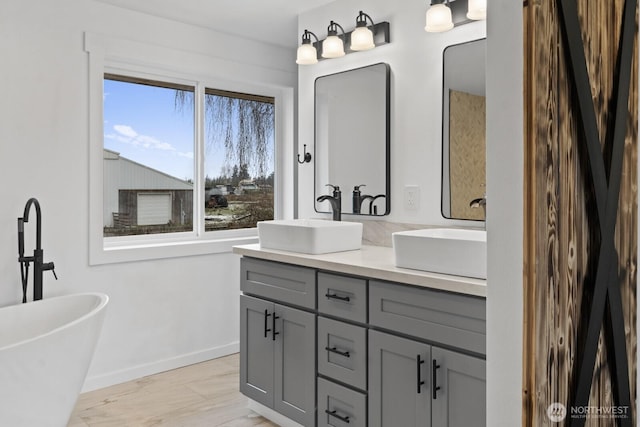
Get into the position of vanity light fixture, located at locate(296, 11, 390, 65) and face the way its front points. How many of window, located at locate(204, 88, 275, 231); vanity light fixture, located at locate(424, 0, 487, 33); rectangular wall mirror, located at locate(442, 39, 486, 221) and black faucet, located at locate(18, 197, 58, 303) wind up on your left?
2

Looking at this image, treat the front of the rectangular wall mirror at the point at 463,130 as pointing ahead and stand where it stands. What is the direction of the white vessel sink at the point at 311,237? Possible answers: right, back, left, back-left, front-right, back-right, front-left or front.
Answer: front-right

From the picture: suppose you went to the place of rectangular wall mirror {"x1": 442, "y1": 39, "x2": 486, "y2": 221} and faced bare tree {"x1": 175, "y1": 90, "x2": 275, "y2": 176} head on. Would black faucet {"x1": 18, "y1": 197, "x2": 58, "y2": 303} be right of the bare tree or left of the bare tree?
left

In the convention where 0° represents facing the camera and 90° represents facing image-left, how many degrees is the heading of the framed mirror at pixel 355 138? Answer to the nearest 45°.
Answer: approximately 45°

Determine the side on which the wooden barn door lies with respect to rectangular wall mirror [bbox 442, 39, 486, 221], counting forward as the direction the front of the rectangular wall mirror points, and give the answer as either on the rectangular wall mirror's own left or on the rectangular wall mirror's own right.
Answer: on the rectangular wall mirror's own left

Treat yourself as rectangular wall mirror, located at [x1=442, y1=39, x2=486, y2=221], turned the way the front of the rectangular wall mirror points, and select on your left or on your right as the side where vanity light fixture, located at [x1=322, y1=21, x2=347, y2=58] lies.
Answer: on your right

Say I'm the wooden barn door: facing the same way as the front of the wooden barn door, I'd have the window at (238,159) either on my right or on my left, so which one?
on my right

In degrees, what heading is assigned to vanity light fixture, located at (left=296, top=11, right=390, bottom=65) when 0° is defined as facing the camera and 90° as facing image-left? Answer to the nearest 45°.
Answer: approximately 45°

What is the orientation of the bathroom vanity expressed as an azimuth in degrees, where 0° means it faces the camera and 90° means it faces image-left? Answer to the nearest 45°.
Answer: approximately 45°
